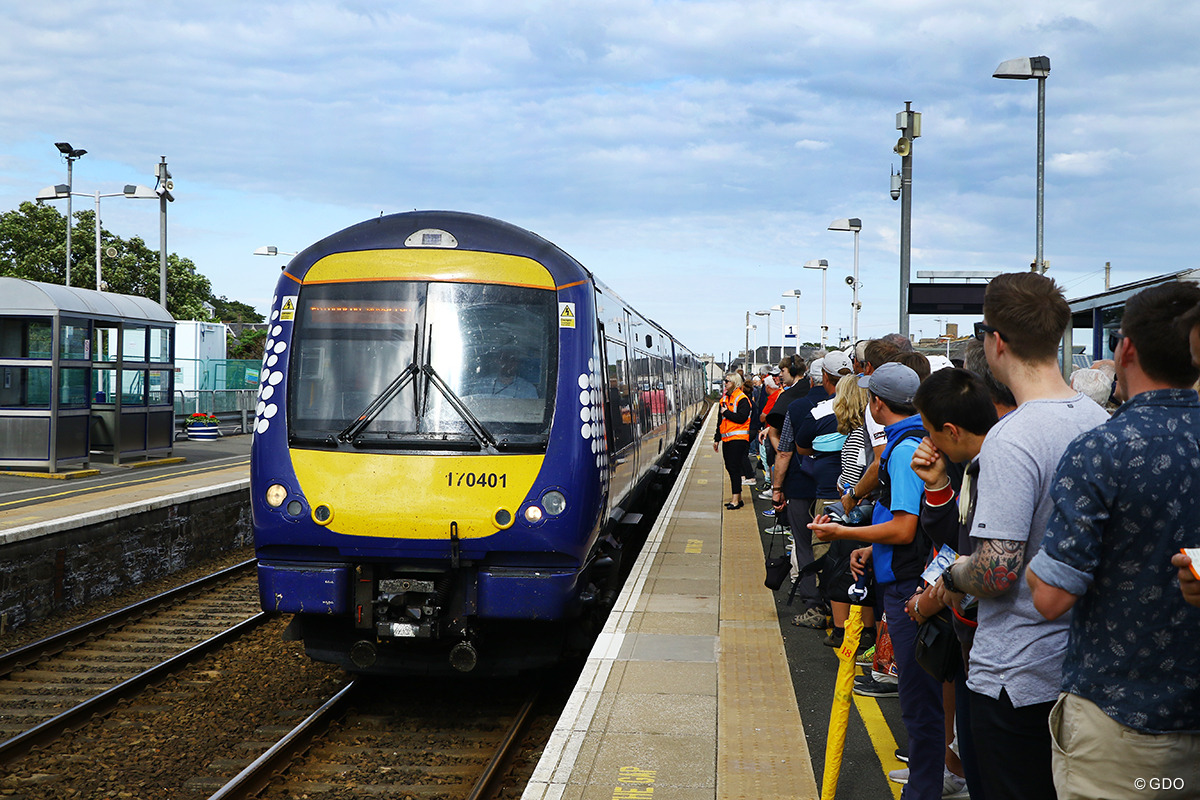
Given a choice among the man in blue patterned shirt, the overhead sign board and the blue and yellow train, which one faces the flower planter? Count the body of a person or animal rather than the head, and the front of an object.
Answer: the man in blue patterned shirt

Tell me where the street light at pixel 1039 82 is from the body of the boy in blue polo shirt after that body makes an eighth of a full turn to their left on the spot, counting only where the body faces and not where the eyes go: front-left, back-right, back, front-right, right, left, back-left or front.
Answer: back-right

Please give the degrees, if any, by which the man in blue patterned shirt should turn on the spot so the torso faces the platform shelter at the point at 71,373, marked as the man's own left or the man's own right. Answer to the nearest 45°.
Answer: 0° — they already face it

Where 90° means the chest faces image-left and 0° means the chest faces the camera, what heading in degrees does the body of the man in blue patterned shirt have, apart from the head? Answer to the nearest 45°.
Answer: approximately 135°

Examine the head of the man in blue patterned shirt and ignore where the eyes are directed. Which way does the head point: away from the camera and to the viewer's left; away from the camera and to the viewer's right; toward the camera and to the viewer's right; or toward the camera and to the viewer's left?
away from the camera and to the viewer's left

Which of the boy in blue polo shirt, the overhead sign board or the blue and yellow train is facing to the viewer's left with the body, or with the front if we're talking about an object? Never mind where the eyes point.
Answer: the boy in blue polo shirt

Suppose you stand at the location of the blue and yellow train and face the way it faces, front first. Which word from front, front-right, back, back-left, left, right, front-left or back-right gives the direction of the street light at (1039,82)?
back-left

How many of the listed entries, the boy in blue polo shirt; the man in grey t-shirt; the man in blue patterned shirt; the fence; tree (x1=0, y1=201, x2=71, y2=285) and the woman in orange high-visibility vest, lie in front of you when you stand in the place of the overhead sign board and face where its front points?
3

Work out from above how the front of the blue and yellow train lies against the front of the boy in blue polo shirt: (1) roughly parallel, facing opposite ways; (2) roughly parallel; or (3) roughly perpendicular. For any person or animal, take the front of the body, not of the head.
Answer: roughly perpendicular

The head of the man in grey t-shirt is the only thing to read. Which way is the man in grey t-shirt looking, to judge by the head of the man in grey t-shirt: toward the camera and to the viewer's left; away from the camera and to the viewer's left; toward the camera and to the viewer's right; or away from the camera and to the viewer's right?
away from the camera and to the viewer's left

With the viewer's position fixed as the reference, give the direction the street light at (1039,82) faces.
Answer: facing to the left of the viewer

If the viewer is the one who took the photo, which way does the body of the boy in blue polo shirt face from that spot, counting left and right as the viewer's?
facing to the left of the viewer

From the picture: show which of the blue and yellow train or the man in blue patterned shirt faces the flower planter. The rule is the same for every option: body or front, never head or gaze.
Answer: the man in blue patterned shirt

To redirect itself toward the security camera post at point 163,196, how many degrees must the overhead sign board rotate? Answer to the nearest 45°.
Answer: approximately 135° to its right

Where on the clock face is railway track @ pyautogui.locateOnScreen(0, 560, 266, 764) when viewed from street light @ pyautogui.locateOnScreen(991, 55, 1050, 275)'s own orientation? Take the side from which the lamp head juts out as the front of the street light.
The railway track is roughly at 10 o'clock from the street light.

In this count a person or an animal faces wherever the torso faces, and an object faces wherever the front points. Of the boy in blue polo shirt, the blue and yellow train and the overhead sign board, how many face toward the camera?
2
